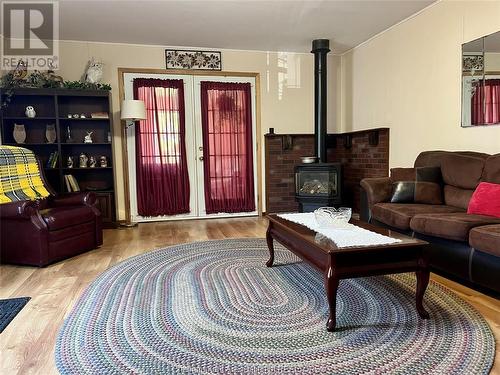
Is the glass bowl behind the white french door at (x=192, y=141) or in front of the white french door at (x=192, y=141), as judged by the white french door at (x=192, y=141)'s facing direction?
in front

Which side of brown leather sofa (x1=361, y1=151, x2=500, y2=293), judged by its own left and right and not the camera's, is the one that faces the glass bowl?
front

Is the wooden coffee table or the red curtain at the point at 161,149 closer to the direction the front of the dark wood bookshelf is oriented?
the wooden coffee table

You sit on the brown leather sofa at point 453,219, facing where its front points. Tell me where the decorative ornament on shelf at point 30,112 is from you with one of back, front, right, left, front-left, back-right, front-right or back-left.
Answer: front-right

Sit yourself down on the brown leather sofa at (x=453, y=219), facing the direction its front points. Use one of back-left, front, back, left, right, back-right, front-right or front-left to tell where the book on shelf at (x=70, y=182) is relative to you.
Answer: front-right

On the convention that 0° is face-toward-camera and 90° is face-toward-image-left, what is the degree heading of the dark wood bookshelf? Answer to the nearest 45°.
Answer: approximately 0°

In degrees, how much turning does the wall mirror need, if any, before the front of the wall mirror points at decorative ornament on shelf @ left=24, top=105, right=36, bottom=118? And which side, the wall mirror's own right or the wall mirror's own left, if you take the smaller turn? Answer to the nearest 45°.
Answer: approximately 45° to the wall mirror's own right

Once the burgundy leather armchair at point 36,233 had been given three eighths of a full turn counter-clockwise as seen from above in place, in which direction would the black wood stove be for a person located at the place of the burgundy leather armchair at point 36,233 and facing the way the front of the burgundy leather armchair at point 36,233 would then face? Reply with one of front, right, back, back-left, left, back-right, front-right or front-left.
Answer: right

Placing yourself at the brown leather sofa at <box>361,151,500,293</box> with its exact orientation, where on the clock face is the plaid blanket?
The plaid blanket is roughly at 1 o'clock from the brown leather sofa.

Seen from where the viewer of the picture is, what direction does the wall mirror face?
facing the viewer and to the left of the viewer

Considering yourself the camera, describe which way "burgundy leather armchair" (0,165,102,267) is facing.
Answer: facing the viewer and to the right of the viewer

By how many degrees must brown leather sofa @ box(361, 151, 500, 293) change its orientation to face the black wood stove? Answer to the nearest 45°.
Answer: approximately 90° to its right

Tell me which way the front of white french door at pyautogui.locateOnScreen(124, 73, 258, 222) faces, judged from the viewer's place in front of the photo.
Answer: facing the viewer

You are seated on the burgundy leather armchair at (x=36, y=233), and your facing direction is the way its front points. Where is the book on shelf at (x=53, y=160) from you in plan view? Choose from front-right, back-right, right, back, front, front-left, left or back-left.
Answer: back-left

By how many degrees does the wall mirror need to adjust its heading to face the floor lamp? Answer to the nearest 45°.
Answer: approximately 45° to its right

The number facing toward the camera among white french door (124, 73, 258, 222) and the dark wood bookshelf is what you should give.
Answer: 2

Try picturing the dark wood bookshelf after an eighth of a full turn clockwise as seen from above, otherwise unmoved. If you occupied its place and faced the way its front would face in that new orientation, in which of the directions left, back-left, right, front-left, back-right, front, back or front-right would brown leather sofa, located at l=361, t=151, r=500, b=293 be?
left
